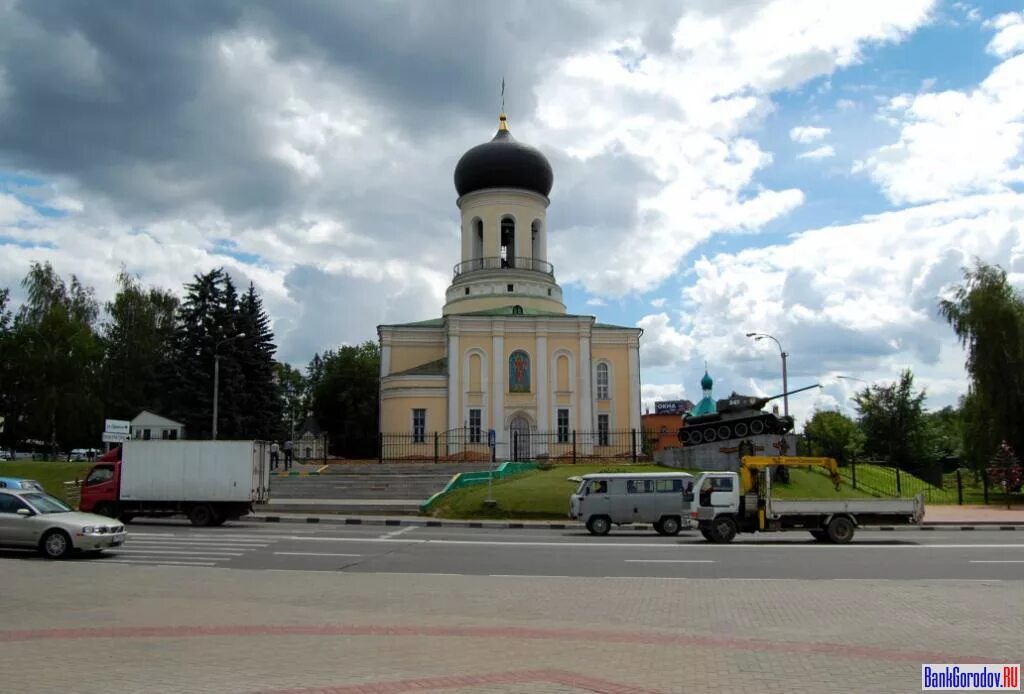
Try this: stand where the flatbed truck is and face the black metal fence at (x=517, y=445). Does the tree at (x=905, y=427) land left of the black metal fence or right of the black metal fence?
right

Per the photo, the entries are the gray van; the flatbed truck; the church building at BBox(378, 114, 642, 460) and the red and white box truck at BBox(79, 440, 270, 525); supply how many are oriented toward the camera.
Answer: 1

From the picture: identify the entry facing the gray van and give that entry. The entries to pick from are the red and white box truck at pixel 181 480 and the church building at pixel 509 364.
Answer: the church building

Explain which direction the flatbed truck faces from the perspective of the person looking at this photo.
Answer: facing to the left of the viewer

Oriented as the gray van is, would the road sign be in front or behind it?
in front

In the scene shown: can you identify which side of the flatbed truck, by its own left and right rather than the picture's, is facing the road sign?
front

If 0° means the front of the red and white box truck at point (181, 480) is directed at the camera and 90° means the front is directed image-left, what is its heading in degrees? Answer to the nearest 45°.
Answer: approximately 90°

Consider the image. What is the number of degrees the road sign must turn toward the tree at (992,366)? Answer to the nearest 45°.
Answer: approximately 90° to its left

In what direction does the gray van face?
to the viewer's left

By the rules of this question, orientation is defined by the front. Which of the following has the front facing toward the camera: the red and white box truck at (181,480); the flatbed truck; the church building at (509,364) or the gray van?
the church building

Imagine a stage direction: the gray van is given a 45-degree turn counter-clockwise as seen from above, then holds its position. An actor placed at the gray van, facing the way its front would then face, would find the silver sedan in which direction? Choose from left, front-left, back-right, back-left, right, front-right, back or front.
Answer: front

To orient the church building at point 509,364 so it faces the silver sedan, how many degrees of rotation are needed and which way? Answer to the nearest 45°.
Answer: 0° — it already faces it

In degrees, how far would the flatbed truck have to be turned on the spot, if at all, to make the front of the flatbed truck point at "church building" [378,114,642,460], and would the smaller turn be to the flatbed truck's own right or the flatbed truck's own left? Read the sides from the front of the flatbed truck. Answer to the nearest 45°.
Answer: approximately 45° to the flatbed truck's own right

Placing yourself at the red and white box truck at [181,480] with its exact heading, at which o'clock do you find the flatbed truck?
The flatbed truck is roughly at 7 o'clock from the red and white box truck.

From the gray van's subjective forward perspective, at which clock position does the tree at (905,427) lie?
The tree is roughly at 4 o'clock from the gray van.
